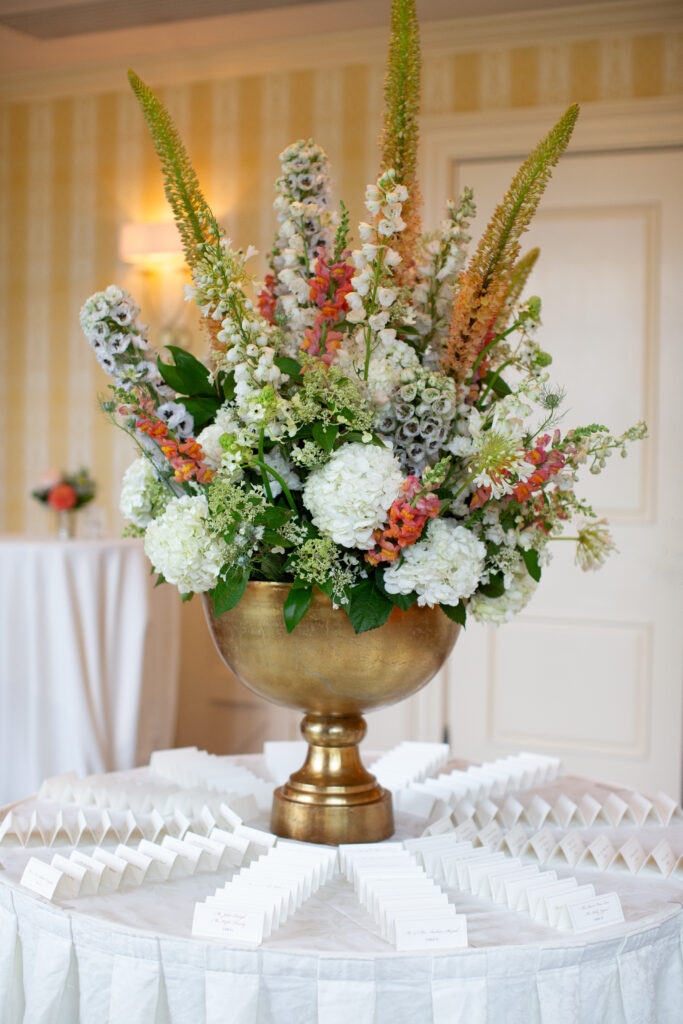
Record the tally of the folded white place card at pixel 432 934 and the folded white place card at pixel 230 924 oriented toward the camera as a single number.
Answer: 2

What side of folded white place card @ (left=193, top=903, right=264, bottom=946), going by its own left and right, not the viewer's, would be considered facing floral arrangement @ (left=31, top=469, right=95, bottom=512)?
back

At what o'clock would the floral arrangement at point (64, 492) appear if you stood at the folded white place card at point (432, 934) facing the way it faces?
The floral arrangement is roughly at 5 o'clock from the folded white place card.
